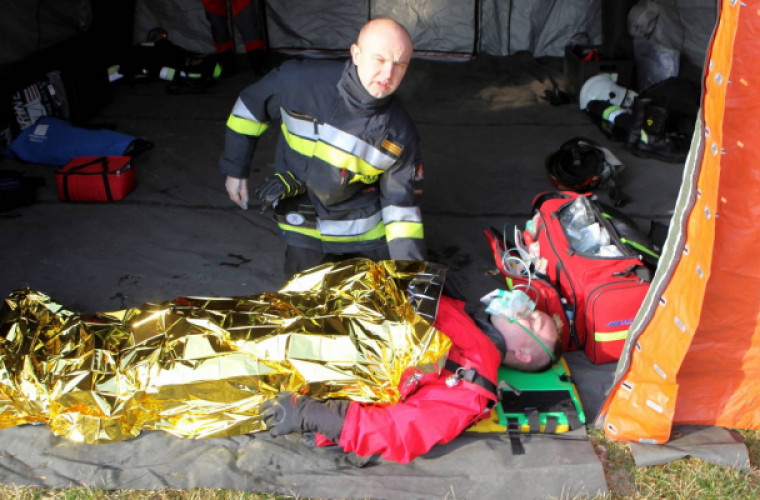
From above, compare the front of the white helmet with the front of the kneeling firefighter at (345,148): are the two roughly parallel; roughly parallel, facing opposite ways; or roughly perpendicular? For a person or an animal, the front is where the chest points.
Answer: roughly perpendicular

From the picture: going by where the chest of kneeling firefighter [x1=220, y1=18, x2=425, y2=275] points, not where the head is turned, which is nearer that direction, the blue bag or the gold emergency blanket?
the gold emergency blanket

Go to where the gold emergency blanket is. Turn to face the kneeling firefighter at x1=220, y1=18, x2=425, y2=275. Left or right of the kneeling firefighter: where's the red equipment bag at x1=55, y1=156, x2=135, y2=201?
left

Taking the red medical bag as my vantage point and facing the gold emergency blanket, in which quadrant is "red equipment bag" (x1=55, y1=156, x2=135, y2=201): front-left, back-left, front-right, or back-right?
front-right

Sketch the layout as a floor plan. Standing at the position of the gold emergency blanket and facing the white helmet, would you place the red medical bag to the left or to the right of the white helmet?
right

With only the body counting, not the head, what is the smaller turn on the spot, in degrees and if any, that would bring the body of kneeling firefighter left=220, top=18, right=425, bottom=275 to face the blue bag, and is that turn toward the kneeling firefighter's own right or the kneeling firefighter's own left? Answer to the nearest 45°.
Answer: approximately 135° to the kneeling firefighter's own right

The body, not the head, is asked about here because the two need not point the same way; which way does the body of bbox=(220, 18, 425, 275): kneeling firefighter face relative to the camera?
toward the camera

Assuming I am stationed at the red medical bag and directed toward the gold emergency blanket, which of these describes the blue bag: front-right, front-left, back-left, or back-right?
front-right

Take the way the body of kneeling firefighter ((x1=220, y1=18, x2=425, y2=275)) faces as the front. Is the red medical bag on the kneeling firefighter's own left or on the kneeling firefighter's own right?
on the kneeling firefighter's own left
